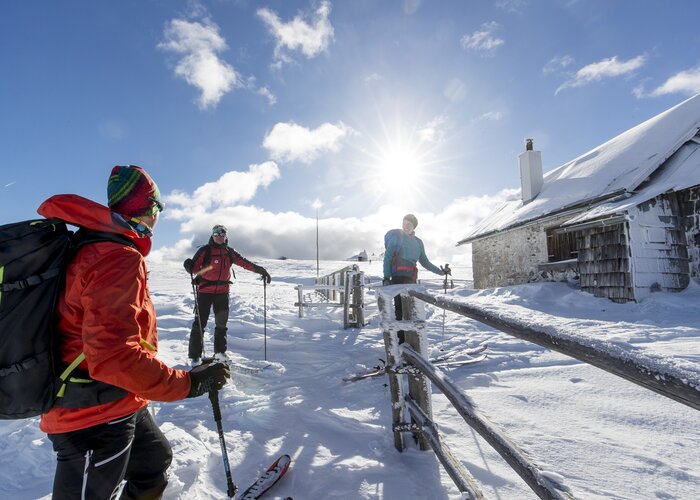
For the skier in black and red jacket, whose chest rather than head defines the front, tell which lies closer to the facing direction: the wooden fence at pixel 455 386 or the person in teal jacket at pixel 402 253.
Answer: the wooden fence

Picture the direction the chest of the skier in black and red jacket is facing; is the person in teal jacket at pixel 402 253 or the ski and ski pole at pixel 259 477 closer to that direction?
the ski and ski pole

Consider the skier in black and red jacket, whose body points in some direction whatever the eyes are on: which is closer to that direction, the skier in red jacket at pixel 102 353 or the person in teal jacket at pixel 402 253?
the skier in red jacket

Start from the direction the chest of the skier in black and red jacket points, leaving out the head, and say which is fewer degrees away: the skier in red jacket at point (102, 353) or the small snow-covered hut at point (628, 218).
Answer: the skier in red jacket

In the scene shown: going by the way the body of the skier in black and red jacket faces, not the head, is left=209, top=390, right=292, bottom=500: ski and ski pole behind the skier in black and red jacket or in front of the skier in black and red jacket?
in front

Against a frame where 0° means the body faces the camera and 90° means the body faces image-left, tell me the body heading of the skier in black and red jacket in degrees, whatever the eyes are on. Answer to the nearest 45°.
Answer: approximately 0°

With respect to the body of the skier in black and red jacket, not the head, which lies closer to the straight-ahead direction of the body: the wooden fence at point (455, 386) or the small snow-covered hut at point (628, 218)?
the wooden fence

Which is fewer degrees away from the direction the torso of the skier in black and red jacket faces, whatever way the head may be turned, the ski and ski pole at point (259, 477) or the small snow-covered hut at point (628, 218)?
the ski and ski pole

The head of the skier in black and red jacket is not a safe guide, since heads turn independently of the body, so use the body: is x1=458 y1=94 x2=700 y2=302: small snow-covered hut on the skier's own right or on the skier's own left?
on the skier's own left

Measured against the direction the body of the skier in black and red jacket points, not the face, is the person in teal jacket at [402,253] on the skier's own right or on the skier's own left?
on the skier's own left

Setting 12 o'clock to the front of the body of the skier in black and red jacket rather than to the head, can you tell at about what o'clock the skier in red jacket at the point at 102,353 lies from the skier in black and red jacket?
The skier in red jacket is roughly at 12 o'clock from the skier in black and red jacket.
